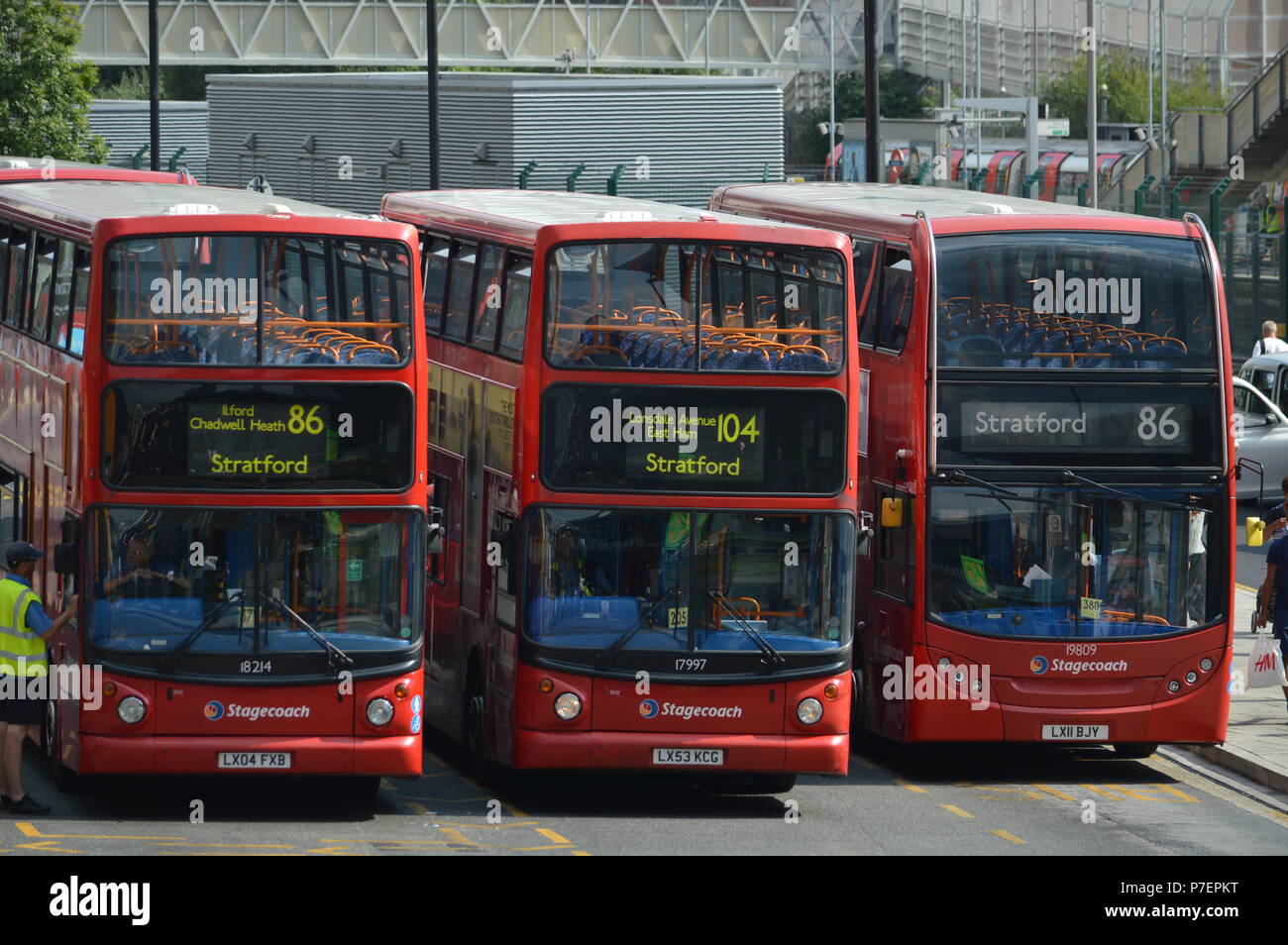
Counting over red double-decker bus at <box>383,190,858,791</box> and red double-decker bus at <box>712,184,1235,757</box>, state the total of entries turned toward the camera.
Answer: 2

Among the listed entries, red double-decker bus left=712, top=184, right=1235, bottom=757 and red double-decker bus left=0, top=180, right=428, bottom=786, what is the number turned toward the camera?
2

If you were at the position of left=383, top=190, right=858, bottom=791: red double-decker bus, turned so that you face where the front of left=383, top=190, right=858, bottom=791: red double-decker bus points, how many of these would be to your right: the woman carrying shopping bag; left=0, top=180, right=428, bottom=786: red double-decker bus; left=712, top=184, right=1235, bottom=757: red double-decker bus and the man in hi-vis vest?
2

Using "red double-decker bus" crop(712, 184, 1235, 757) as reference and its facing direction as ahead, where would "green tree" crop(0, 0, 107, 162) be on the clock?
The green tree is roughly at 5 o'clock from the red double-decker bus.

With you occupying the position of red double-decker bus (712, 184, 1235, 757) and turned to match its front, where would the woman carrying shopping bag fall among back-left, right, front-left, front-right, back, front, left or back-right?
front-left

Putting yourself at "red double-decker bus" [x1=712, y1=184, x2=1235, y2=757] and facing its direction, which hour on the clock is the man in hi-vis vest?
The man in hi-vis vest is roughly at 2 o'clock from the red double-decker bus.

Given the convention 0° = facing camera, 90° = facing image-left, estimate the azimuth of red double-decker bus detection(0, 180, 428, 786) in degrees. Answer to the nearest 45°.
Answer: approximately 0°
